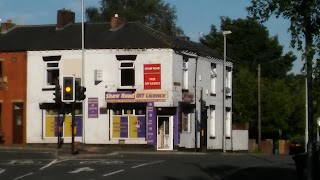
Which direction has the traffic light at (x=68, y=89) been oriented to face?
toward the camera

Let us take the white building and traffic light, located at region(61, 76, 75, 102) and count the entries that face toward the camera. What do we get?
2

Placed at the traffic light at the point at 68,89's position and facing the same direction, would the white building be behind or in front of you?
behind

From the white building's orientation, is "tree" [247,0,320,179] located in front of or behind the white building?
in front

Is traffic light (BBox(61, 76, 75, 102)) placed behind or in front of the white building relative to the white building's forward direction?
in front

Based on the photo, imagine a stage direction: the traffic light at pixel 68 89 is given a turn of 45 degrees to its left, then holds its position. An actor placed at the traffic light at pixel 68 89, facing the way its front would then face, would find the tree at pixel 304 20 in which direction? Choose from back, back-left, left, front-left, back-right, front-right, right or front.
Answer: front-right

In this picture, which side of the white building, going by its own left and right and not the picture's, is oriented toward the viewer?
front
